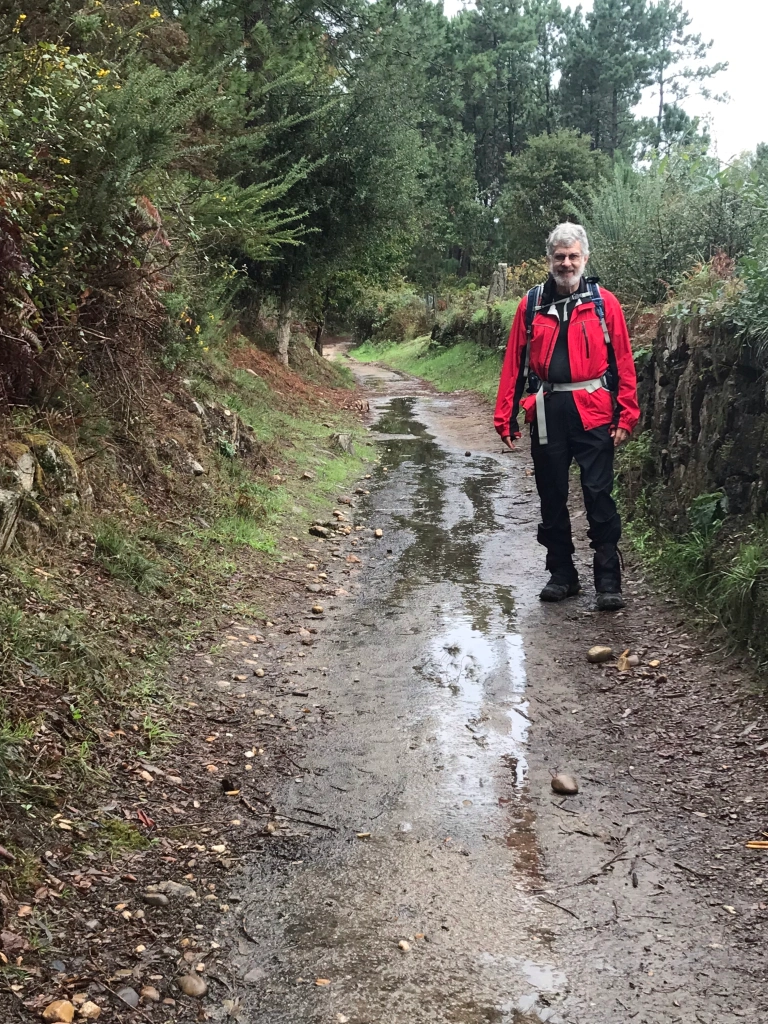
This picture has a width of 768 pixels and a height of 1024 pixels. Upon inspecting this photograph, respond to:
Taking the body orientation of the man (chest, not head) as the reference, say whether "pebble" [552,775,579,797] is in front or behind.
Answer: in front

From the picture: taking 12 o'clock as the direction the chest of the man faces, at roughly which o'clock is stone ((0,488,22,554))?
The stone is roughly at 2 o'clock from the man.

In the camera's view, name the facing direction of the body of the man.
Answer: toward the camera

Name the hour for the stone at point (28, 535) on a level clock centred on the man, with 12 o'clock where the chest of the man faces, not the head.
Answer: The stone is roughly at 2 o'clock from the man.

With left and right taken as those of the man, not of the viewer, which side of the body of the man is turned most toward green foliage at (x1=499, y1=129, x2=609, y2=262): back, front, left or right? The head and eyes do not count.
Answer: back

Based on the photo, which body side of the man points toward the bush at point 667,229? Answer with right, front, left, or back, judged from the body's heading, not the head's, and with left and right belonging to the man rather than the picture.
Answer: back

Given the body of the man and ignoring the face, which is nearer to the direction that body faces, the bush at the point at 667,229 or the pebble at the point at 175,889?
the pebble

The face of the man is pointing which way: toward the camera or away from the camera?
toward the camera

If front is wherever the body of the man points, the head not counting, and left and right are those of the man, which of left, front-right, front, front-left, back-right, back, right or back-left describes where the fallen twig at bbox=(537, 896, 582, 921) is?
front

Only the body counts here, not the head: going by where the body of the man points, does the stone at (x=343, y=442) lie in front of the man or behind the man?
behind
